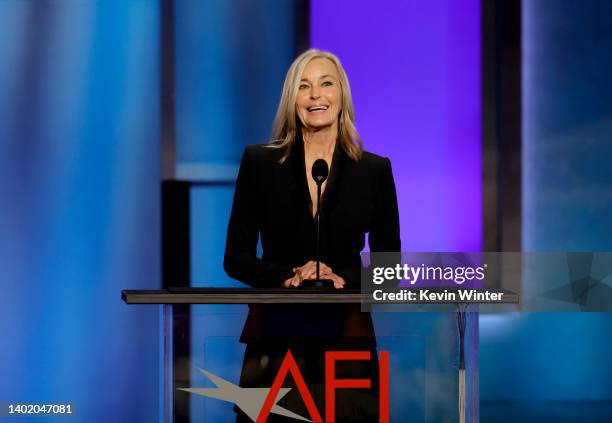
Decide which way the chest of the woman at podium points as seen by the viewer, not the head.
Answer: toward the camera

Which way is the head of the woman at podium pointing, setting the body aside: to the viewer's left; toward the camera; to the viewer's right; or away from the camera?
toward the camera
